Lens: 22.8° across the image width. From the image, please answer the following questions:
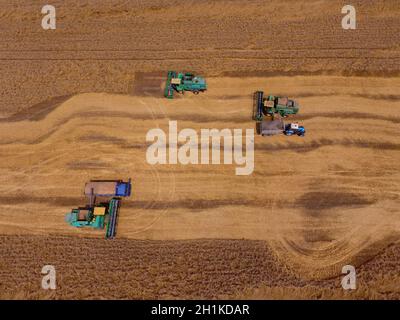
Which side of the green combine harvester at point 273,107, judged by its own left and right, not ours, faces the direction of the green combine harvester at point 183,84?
front

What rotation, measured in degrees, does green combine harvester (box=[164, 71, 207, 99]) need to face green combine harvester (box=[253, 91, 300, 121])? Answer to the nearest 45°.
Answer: approximately 180°

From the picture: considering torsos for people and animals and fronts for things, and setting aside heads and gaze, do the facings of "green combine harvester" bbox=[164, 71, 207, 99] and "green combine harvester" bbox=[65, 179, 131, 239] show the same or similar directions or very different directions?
very different directions

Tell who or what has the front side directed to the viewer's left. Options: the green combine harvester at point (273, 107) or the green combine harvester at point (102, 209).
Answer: the green combine harvester at point (273, 107)

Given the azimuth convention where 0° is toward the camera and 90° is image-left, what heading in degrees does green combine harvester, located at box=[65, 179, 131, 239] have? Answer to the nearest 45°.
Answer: approximately 270°

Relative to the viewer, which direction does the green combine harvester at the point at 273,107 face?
to the viewer's left

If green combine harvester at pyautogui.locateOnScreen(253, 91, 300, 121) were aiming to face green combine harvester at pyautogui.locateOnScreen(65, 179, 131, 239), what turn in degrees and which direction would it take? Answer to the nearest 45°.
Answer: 0° — it already faces it

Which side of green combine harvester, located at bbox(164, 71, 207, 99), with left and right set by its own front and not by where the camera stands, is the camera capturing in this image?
left

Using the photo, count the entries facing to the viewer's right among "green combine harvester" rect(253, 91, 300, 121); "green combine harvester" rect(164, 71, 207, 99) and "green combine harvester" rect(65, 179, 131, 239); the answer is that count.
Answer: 1
